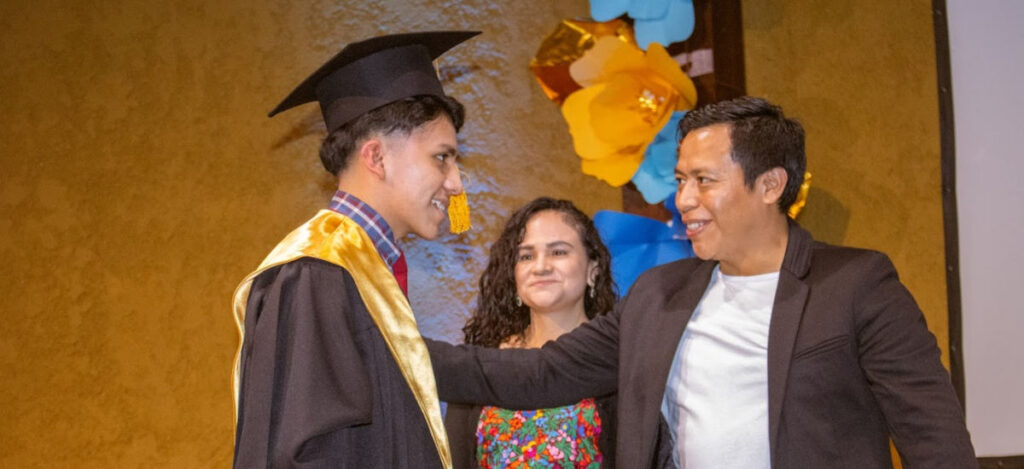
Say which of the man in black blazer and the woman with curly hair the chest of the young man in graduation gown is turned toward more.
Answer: the man in black blazer

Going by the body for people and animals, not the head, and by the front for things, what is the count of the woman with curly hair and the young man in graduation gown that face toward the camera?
1

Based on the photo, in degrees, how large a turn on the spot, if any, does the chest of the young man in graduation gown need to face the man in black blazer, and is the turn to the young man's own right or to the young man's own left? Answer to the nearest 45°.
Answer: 0° — they already face them

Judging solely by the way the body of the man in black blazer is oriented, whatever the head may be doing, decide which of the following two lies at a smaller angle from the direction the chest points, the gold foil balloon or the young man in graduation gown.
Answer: the young man in graduation gown

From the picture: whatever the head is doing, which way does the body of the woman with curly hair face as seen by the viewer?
toward the camera

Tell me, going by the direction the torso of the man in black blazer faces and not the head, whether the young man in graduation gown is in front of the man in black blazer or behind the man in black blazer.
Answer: in front

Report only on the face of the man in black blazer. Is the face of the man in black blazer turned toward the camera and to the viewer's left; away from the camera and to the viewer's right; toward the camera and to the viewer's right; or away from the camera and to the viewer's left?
toward the camera and to the viewer's left

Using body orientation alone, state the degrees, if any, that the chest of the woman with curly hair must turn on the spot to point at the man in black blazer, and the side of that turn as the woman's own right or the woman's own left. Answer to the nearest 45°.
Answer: approximately 45° to the woman's own left

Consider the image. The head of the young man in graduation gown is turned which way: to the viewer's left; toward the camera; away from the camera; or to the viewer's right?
to the viewer's right

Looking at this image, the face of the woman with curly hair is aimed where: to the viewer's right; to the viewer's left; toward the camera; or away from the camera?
toward the camera

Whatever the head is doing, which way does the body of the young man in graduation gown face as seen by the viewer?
to the viewer's right

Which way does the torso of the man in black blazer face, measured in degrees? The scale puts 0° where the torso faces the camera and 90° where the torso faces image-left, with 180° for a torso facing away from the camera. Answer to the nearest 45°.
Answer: approximately 45°

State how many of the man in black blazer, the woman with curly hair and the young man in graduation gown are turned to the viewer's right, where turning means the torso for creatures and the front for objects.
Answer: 1

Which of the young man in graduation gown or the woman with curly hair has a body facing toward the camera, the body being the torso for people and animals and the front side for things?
the woman with curly hair
